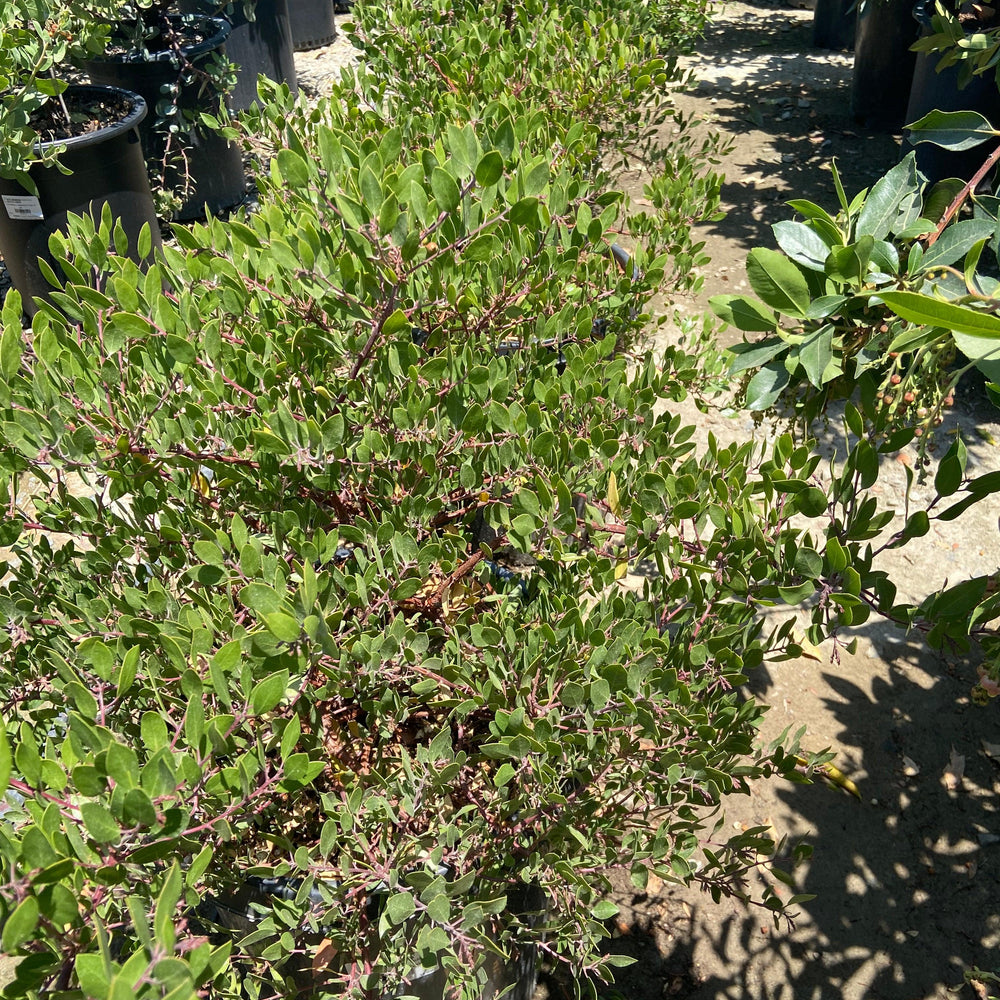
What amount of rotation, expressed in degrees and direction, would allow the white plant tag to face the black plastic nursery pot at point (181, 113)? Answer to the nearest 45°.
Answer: approximately 135° to its left

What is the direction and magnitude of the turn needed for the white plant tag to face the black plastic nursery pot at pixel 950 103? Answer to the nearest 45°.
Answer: approximately 90° to its left

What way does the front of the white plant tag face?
toward the camera

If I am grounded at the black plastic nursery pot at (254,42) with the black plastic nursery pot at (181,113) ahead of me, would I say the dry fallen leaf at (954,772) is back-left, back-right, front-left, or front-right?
front-left

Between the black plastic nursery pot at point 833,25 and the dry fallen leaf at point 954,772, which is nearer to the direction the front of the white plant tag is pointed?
the dry fallen leaf

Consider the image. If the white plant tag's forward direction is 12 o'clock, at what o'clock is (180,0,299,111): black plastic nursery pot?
The black plastic nursery pot is roughly at 7 o'clock from the white plant tag.

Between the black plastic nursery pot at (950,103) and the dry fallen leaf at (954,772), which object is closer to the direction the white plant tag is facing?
the dry fallen leaf

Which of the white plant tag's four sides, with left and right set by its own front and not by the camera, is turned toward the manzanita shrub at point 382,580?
front

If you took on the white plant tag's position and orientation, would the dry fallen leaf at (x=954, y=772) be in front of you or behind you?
in front

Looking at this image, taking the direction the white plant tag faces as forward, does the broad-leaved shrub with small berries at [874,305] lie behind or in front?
in front

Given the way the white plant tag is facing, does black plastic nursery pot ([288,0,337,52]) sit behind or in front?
behind

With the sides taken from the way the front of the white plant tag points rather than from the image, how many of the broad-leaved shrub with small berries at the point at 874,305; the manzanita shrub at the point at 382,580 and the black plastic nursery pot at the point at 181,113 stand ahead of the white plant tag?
2
